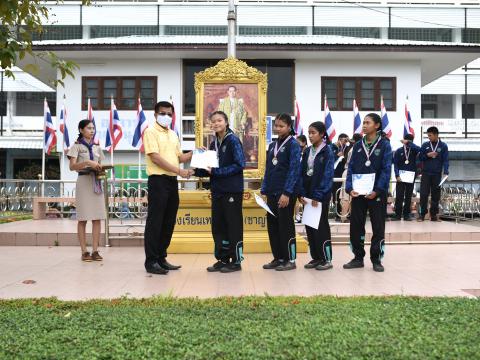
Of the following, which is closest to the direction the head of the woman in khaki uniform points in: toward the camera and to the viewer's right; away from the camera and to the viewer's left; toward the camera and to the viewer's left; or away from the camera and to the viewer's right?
toward the camera and to the viewer's right

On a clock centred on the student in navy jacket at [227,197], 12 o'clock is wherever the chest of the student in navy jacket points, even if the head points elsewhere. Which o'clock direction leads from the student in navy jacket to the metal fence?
The metal fence is roughly at 4 o'clock from the student in navy jacket.

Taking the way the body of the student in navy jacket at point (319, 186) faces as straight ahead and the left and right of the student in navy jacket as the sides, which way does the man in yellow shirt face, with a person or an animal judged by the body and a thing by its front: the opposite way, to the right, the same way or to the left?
to the left

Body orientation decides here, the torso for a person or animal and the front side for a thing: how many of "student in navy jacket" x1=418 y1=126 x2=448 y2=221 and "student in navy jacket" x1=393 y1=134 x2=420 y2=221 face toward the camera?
2

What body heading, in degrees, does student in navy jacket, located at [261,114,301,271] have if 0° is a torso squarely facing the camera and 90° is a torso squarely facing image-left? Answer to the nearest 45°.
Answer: approximately 45°
